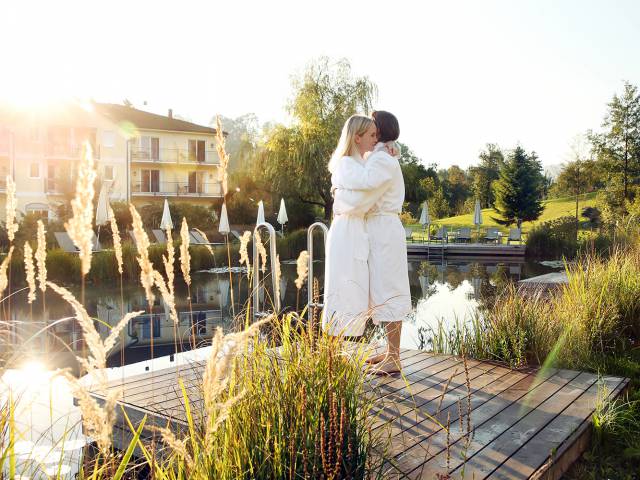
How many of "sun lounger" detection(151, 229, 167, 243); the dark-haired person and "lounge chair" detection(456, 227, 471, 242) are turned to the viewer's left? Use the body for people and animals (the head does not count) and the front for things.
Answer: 1

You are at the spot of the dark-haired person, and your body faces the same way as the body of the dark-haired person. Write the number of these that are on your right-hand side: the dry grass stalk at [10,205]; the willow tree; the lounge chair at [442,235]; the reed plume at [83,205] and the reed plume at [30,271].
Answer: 2

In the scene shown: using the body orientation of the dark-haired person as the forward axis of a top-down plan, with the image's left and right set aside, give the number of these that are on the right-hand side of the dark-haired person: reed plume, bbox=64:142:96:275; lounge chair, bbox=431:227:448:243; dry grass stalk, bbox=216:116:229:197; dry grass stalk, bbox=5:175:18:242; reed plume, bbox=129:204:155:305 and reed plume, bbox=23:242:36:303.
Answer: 1

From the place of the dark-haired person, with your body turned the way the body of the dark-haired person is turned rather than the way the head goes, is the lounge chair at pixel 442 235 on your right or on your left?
on your right

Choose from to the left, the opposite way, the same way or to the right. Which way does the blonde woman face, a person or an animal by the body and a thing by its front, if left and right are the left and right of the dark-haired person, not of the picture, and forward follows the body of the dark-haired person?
the opposite way

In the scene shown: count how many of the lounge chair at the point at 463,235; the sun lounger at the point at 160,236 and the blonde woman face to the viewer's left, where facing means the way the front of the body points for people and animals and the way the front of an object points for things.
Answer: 0

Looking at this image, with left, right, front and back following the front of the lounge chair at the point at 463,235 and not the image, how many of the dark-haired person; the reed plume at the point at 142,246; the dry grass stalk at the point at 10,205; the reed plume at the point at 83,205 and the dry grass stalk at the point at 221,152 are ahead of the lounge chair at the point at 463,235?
5

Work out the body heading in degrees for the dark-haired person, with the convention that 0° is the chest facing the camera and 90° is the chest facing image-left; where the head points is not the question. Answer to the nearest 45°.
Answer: approximately 90°

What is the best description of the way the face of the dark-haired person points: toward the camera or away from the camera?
away from the camera

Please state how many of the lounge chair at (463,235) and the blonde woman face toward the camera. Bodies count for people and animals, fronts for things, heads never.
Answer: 1

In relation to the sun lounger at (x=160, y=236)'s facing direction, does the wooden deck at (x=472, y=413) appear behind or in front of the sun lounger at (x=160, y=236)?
in front

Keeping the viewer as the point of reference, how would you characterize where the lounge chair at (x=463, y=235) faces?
facing the viewer

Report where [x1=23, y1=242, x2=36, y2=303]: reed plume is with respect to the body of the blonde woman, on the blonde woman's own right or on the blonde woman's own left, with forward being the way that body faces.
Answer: on the blonde woman's own right

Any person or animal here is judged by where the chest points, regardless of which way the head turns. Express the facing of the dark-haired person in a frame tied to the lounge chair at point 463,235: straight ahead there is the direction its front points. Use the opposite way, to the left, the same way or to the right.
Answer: to the right

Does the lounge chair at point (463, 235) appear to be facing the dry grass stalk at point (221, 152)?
yes

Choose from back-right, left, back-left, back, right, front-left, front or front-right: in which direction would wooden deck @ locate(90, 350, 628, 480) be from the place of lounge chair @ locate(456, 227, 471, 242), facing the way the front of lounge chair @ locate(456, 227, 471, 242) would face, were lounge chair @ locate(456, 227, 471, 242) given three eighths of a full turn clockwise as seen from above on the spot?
back-left

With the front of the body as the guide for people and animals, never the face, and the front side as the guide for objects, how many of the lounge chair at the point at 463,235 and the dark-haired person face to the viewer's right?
0
